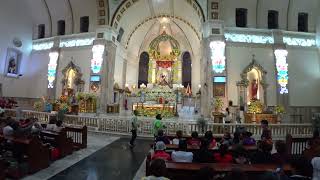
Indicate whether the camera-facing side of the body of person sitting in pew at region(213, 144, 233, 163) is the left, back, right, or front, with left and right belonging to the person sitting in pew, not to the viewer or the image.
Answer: back

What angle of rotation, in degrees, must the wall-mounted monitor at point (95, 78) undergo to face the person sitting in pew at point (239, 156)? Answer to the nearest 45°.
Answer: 0° — it already faces them

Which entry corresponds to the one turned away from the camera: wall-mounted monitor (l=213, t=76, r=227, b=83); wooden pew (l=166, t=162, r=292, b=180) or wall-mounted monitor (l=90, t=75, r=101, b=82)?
the wooden pew

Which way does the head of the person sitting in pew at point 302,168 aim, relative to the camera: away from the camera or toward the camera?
away from the camera

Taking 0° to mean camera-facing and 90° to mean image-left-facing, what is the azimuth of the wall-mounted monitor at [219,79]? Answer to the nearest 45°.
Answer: approximately 0°

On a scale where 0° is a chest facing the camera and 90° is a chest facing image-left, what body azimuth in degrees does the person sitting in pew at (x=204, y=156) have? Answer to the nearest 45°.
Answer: approximately 180°

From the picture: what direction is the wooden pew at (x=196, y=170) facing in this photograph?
away from the camera

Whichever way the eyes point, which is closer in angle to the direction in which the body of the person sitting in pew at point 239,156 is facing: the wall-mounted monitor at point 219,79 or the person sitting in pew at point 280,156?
the wall-mounted monitor

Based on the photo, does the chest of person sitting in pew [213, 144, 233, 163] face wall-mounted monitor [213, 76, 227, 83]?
yes

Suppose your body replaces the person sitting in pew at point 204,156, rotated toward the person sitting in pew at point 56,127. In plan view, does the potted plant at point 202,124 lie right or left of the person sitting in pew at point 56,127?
right

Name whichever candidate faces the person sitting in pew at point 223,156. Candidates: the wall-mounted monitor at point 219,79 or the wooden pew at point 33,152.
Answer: the wall-mounted monitor
